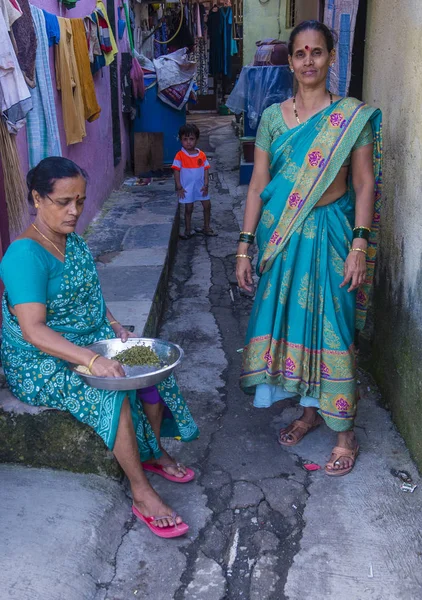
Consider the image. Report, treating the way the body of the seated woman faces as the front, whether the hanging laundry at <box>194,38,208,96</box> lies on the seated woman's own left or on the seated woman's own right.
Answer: on the seated woman's own left

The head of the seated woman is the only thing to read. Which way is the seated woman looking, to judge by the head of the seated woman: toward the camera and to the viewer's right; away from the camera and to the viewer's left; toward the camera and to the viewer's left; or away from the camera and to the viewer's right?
toward the camera and to the viewer's right

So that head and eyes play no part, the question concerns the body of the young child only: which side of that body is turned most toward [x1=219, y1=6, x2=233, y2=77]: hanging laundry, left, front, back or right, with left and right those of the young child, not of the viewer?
back

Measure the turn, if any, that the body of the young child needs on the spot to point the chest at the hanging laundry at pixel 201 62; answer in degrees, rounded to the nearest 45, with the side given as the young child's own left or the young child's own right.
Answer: approximately 180°

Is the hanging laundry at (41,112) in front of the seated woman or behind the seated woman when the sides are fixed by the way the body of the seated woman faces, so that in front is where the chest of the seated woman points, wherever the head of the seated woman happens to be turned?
behind

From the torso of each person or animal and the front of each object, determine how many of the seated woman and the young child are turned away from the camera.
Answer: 0

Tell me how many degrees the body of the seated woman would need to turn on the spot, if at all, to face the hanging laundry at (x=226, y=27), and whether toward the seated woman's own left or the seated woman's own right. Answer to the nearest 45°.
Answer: approximately 135° to the seated woman's own left

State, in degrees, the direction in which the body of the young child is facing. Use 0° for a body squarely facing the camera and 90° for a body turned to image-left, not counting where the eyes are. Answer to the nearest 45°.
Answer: approximately 0°

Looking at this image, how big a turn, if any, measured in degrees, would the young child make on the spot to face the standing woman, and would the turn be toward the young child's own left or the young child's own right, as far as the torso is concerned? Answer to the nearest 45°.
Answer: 0° — they already face them

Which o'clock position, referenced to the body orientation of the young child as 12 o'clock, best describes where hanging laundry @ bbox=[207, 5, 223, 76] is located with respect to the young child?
The hanging laundry is roughly at 6 o'clock from the young child.
